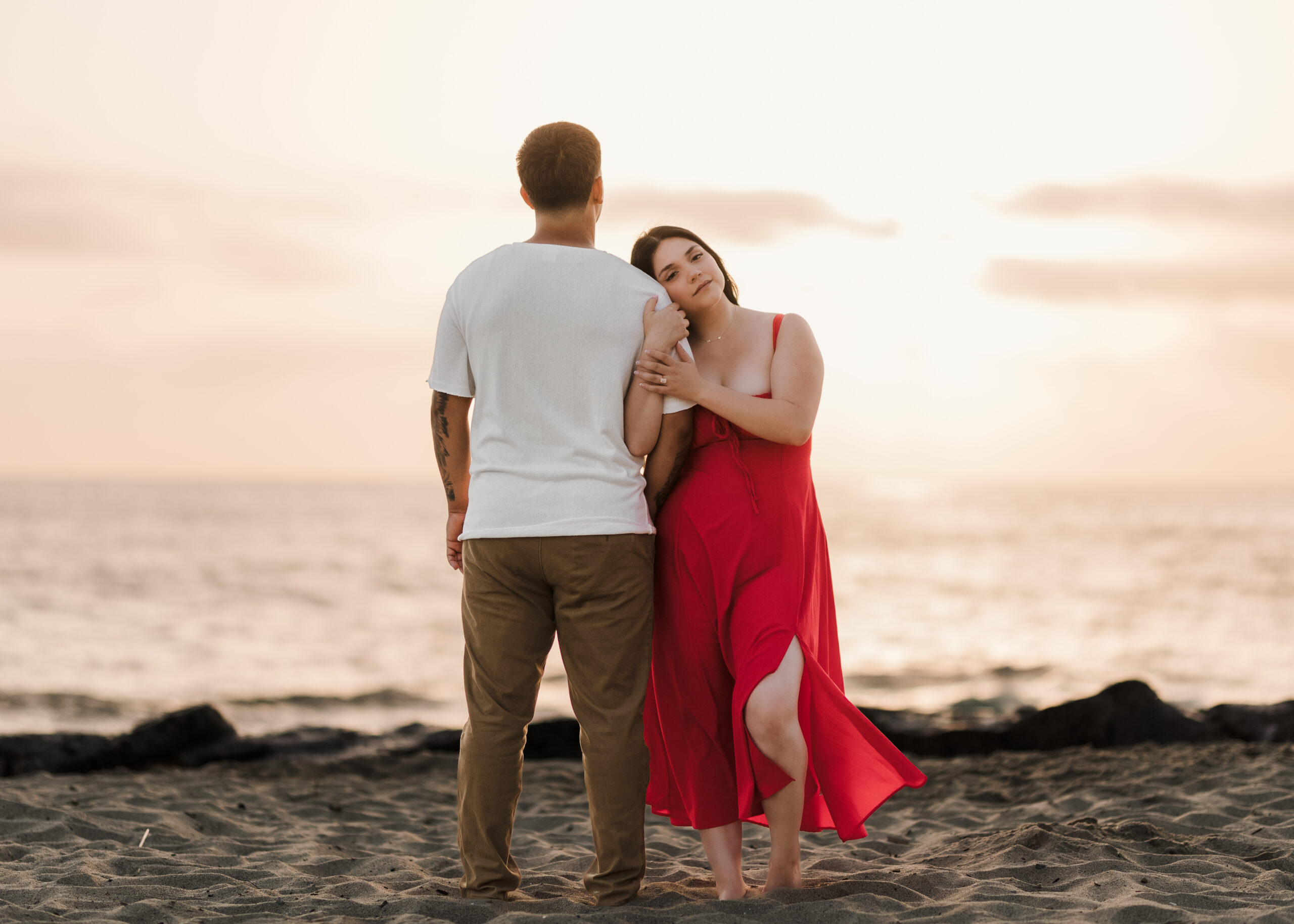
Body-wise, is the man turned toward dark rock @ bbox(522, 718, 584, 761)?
yes

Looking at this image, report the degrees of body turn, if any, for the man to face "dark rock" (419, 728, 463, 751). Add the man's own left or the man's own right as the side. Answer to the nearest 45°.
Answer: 0° — they already face it

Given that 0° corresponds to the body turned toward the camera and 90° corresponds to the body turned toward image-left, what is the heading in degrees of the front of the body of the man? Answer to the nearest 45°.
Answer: approximately 180°

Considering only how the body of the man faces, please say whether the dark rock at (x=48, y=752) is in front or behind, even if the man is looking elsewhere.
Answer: in front

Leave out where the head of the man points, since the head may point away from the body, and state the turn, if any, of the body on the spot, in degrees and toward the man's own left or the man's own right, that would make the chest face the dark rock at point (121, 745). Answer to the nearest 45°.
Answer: approximately 45° to the man's own left

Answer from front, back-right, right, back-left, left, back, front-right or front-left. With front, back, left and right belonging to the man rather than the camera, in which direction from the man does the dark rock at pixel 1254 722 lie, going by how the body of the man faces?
front-right
